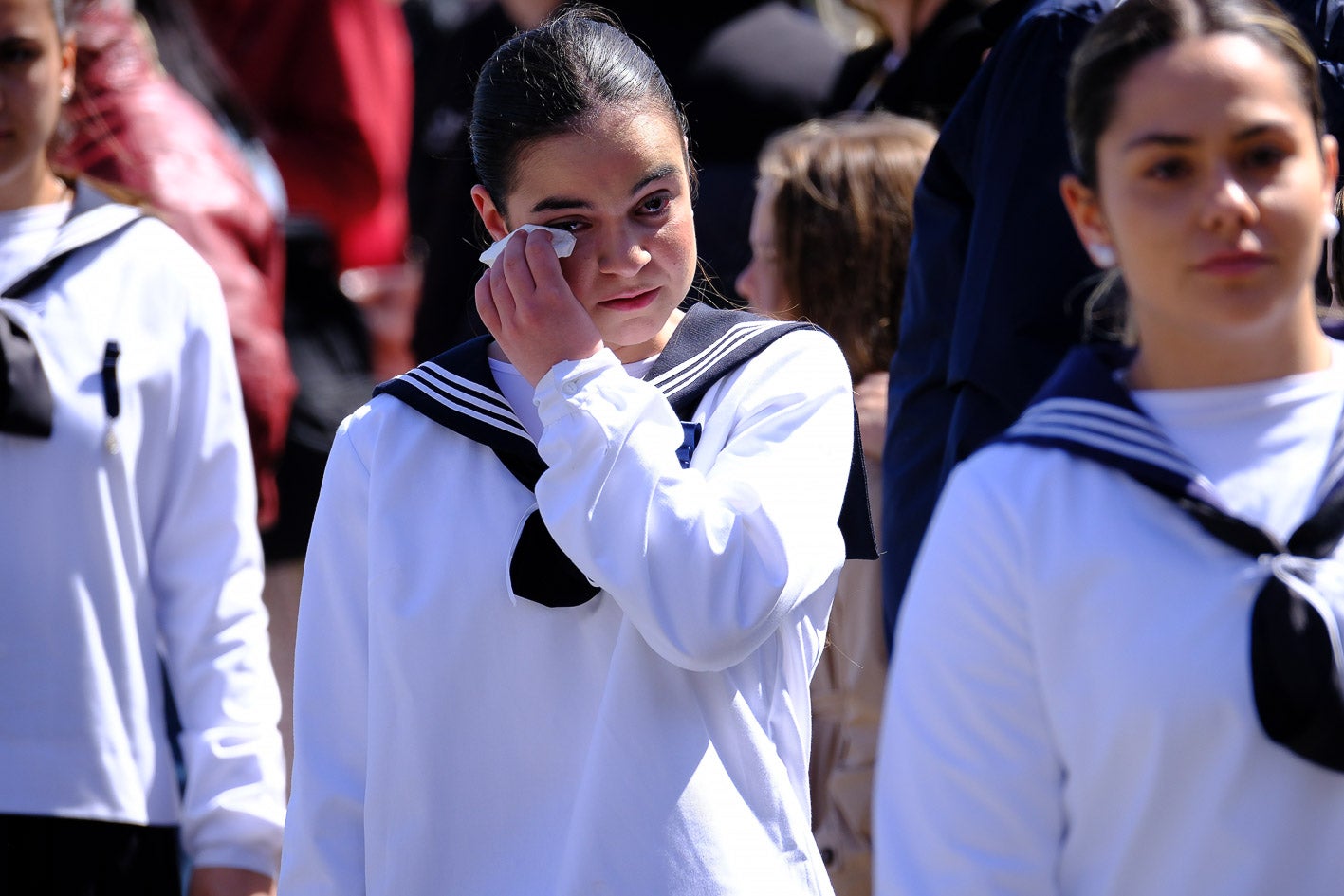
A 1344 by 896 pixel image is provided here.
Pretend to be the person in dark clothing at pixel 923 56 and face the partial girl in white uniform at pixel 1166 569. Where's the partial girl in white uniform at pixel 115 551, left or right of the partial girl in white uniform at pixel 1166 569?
right

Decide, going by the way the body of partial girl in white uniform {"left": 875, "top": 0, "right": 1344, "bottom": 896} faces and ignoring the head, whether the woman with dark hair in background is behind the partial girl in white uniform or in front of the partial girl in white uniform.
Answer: behind

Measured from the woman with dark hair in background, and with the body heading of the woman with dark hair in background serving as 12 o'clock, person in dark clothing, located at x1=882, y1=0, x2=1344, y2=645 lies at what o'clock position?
The person in dark clothing is roughly at 8 o'clock from the woman with dark hair in background.

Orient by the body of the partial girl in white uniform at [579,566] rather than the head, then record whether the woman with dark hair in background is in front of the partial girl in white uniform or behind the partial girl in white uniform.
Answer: behind

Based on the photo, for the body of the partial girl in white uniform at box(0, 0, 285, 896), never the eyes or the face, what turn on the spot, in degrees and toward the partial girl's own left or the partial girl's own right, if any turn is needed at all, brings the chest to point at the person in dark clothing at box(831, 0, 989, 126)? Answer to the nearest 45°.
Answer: approximately 135° to the partial girl's own left

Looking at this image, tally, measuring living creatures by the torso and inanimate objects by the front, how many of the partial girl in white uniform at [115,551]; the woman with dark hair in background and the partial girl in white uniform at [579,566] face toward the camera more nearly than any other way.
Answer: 2

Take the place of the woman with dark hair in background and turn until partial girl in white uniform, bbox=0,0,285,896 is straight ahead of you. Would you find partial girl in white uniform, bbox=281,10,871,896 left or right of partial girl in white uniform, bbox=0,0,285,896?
left

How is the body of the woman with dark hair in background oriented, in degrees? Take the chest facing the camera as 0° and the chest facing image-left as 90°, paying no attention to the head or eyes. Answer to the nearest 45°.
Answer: approximately 90°

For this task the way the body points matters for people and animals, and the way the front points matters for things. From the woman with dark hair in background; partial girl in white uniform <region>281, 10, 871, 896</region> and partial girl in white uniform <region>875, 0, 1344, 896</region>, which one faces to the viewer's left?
the woman with dark hair in background

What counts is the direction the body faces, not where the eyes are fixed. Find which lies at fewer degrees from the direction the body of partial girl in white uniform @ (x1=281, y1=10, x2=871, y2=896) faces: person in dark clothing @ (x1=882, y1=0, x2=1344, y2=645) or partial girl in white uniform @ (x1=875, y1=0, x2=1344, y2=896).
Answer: the partial girl in white uniform

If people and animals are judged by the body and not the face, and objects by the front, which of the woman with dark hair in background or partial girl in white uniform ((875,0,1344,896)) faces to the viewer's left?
the woman with dark hair in background

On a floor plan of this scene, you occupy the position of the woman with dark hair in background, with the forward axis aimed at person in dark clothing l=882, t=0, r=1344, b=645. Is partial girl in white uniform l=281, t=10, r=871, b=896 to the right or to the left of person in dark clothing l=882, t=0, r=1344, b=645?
right

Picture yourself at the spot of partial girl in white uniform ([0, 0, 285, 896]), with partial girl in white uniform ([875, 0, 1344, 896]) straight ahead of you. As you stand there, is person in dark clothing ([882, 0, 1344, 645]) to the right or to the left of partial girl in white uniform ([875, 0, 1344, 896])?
left
